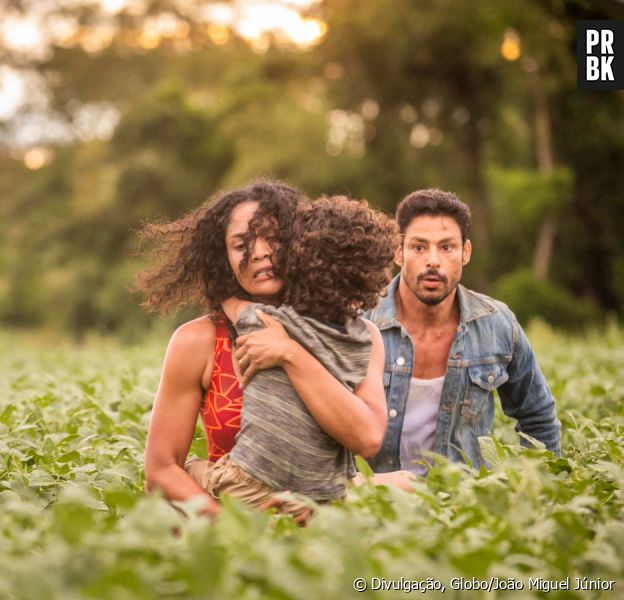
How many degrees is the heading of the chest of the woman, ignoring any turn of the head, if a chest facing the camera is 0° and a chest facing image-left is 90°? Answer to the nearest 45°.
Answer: approximately 315°

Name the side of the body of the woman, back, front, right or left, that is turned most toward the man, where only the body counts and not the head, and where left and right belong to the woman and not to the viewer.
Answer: left
